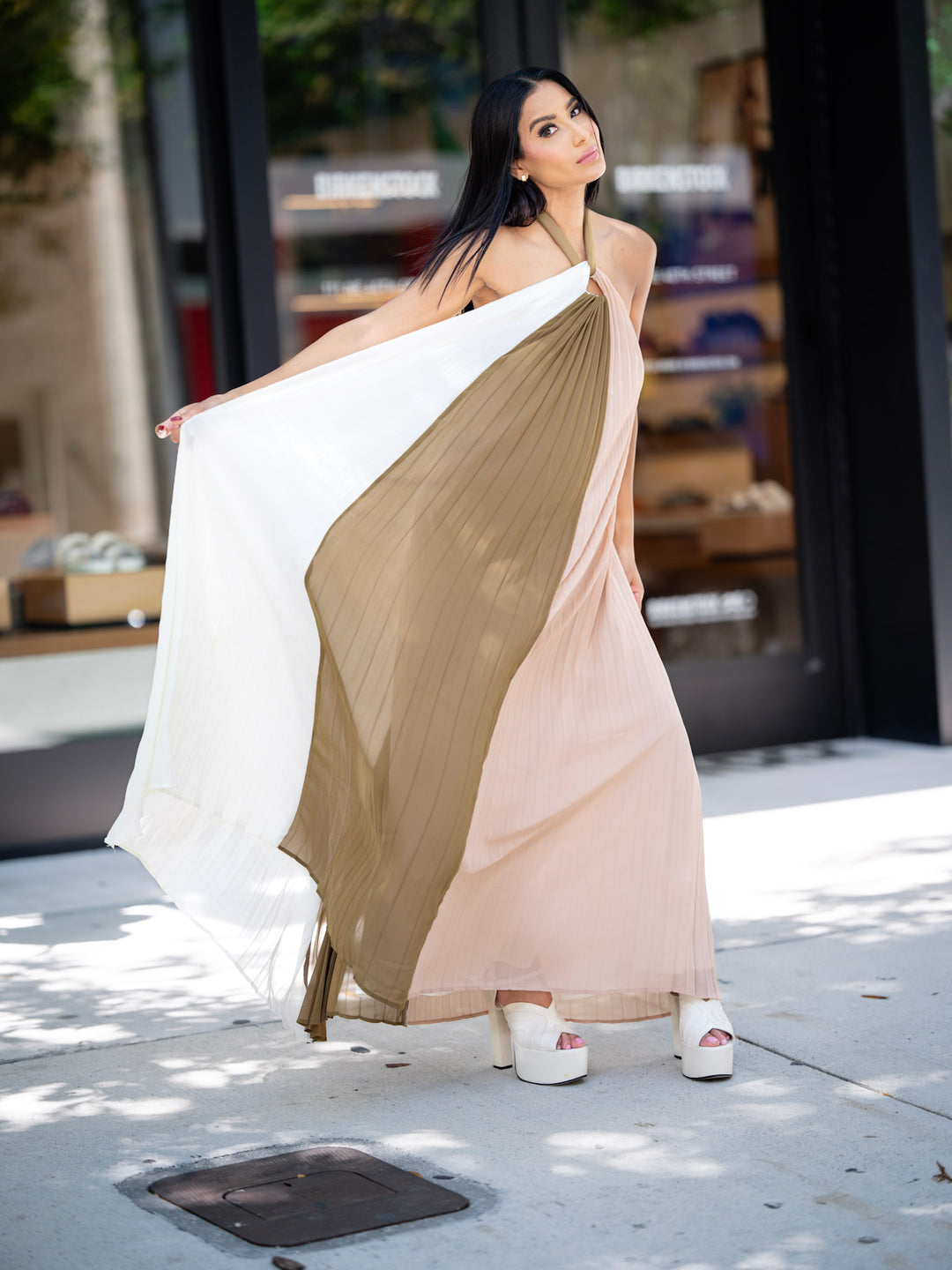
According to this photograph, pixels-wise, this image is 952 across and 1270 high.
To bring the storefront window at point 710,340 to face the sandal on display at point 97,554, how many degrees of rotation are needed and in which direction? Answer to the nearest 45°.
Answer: approximately 45° to its right

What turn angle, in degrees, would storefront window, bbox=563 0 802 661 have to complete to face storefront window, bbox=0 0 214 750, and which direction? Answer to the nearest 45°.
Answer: approximately 45° to its right

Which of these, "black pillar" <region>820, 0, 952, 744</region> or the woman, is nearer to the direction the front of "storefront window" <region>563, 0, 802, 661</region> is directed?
the woman

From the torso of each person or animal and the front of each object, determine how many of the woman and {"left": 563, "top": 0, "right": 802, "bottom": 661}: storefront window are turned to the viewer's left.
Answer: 0

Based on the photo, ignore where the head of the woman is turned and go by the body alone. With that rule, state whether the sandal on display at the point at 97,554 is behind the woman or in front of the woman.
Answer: behind

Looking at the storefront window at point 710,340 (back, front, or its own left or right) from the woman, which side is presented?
front

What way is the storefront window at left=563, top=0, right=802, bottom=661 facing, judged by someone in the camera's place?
facing the viewer
